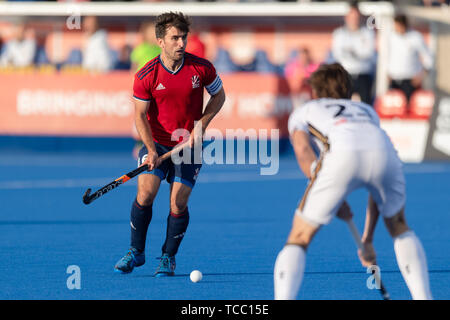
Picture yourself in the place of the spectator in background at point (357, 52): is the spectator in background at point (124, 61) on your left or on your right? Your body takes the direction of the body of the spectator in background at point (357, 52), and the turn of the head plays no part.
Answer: on your right

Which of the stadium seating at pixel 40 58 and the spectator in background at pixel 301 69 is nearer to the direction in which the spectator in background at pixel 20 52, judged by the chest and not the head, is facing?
the spectator in background

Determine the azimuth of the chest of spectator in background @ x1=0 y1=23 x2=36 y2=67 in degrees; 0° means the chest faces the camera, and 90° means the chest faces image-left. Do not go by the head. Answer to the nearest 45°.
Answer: approximately 0°

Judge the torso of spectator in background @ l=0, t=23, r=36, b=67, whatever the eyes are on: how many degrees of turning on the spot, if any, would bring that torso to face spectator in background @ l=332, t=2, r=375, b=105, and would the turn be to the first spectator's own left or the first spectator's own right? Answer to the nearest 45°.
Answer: approximately 45° to the first spectator's own left

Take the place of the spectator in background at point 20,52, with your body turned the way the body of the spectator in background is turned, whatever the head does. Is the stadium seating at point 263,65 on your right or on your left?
on your left

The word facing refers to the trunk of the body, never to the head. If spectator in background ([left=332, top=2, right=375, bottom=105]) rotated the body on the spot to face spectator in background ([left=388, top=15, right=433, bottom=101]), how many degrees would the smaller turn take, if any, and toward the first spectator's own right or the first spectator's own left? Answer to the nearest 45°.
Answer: approximately 135° to the first spectator's own left

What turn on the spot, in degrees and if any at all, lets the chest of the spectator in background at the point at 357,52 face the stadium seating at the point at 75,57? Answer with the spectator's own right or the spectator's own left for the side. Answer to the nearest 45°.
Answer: approximately 135° to the spectator's own right

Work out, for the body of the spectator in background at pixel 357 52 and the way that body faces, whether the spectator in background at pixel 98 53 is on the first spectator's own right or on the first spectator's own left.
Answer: on the first spectator's own right

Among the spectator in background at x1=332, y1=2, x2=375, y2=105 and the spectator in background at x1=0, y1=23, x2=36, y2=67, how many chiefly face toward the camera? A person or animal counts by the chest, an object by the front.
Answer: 2

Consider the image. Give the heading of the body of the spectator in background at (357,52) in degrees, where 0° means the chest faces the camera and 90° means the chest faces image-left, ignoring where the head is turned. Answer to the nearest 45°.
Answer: approximately 0°
